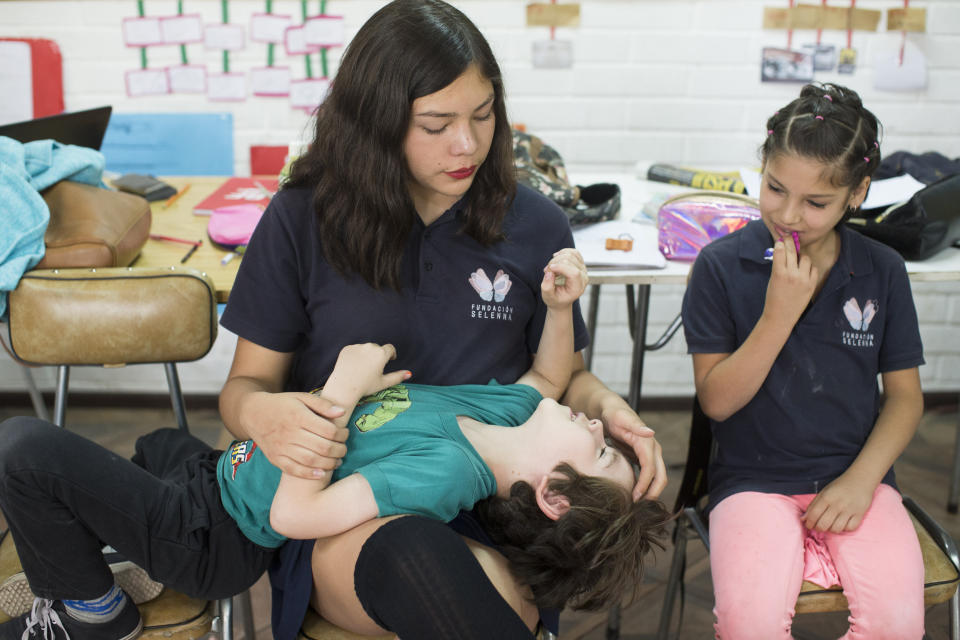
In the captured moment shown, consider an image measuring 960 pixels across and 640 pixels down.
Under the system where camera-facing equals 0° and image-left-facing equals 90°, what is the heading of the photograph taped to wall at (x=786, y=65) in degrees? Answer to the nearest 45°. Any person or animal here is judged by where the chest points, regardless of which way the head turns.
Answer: approximately 0°

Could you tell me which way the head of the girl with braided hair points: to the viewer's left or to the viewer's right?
to the viewer's left
